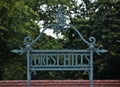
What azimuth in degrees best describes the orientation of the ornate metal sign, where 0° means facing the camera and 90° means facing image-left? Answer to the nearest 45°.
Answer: approximately 0°
